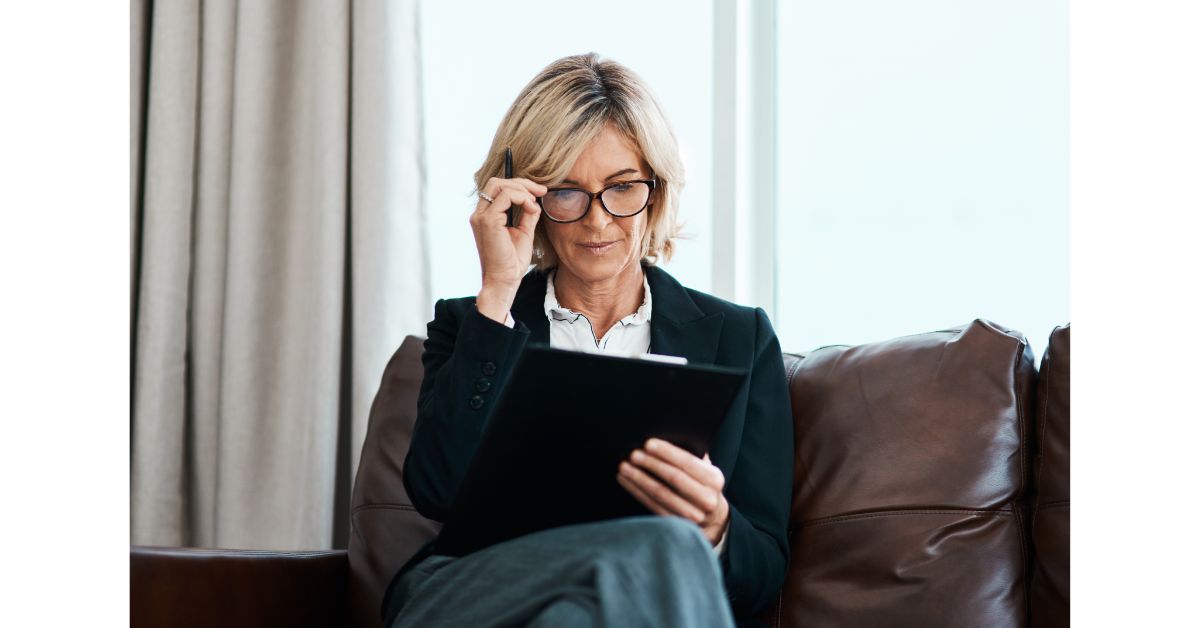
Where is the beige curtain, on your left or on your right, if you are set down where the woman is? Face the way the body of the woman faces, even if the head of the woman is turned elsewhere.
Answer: on your right

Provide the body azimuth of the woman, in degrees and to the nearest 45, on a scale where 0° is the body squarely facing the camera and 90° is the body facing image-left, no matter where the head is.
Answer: approximately 0°
